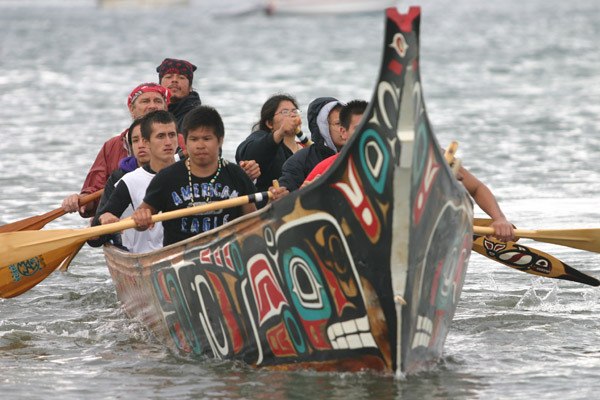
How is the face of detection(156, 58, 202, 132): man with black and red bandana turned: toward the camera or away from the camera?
toward the camera

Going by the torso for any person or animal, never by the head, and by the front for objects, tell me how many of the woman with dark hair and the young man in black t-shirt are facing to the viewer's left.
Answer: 0

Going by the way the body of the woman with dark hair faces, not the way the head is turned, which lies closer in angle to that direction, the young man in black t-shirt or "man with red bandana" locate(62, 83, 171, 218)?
the young man in black t-shirt

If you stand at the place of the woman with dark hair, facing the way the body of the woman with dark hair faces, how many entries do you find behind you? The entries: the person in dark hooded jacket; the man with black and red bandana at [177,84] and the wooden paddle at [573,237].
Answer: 1

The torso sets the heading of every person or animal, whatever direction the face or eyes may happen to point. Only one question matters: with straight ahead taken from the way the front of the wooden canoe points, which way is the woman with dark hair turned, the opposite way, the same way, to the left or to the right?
the same way

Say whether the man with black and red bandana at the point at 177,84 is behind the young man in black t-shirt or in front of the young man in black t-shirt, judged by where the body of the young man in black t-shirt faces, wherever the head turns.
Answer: behind

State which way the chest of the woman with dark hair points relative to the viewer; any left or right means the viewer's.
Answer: facing the viewer and to the right of the viewer

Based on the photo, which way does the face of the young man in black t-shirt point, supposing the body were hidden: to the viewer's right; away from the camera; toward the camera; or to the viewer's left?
toward the camera

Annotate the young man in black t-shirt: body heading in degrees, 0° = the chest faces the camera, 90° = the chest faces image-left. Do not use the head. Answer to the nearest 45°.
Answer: approximately 0°

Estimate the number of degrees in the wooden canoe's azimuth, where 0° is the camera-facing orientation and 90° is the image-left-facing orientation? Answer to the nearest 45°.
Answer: approximately 315°

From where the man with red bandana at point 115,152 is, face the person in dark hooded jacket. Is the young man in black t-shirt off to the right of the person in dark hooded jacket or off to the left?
right

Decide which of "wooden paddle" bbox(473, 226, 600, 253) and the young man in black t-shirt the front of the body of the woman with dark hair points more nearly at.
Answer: the wooden paddle

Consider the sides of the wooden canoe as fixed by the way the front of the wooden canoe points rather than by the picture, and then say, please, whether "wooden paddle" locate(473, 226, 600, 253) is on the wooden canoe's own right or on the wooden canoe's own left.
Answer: on the wooden canoe's own left
